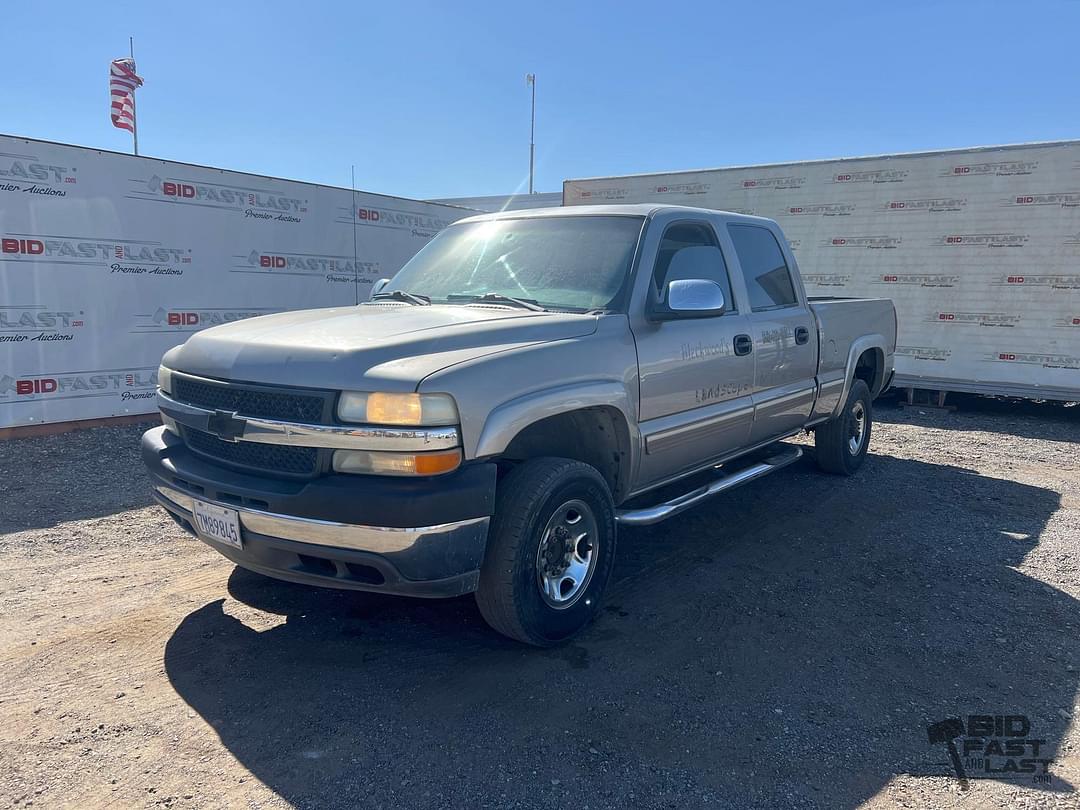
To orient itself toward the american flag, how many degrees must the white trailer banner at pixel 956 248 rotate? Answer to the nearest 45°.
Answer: approximately 45° to its right

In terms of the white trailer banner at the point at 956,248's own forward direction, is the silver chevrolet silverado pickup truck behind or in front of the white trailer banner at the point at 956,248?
in front

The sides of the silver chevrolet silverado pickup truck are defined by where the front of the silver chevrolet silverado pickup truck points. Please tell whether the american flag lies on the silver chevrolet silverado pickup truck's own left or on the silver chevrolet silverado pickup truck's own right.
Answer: on the silver chevrolet silverado pickup truck's own right

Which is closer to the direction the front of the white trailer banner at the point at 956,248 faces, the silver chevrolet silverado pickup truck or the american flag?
the silver chevrolet silverado pickup truck

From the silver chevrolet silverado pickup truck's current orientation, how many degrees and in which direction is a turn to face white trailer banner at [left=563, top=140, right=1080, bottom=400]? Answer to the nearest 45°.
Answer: approximately 180°

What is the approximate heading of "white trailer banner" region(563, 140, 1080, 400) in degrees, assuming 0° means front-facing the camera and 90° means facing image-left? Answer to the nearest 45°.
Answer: approximately 45°

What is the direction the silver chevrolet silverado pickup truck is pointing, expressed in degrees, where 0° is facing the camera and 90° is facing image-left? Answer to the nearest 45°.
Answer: approximately 45°

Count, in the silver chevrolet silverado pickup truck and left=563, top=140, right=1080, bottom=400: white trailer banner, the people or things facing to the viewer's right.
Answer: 0
